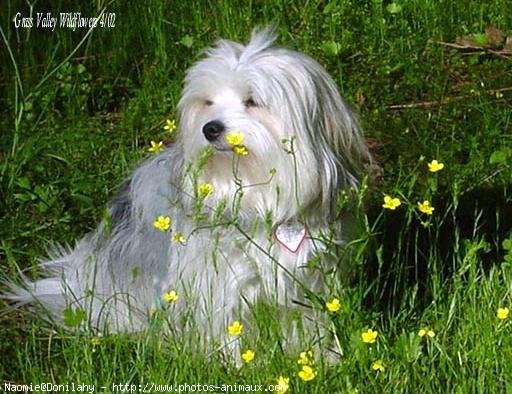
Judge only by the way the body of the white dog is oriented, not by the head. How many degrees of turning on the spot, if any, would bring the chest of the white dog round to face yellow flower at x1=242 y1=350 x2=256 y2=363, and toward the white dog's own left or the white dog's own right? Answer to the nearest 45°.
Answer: approximately 45° to the white dog's own right

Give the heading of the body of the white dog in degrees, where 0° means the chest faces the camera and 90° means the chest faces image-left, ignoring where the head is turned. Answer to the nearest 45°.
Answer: approximately 315°

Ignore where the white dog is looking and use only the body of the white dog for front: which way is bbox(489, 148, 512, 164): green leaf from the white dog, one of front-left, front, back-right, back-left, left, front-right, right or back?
left

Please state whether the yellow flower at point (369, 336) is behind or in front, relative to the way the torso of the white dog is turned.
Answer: in front

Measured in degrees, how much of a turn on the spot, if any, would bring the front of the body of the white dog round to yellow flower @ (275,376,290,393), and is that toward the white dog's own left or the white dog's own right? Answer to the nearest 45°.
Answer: approximately 45° to the white dog's own right

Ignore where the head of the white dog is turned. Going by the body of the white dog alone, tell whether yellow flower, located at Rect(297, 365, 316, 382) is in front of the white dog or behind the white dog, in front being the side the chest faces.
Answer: in front

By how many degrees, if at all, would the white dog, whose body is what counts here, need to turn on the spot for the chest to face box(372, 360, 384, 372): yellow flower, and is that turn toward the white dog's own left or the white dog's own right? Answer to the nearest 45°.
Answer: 0° — it already faces it

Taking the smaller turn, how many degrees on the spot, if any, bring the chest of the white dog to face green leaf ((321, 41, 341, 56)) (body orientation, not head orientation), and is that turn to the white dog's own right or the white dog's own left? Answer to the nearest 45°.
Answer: approximately 135° to the white dog's own left

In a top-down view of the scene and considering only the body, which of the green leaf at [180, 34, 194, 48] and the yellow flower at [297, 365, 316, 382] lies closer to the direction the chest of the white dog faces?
the yellow flower
